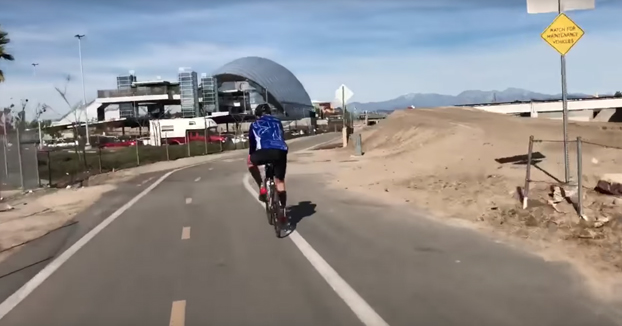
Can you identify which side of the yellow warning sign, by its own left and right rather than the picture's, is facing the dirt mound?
back

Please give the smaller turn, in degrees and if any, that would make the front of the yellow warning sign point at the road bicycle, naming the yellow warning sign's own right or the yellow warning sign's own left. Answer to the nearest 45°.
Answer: approximately 45° to the yellow warning sign's own right

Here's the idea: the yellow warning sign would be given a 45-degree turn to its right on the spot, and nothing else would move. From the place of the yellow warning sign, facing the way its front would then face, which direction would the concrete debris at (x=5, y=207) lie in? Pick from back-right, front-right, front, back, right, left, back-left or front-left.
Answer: front-right

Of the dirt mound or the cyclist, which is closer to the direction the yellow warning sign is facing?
the cyclist

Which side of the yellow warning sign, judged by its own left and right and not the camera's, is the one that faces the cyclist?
right

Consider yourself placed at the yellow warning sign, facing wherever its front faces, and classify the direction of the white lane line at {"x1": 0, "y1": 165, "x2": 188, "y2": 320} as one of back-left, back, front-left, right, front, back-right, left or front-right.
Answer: front-right

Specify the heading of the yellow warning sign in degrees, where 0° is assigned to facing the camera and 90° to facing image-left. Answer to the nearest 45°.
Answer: approximately 0°
